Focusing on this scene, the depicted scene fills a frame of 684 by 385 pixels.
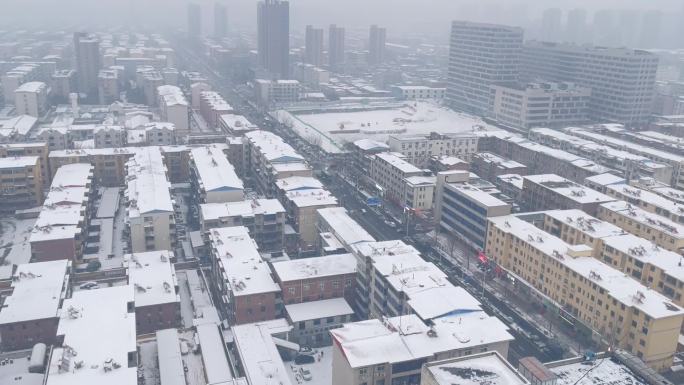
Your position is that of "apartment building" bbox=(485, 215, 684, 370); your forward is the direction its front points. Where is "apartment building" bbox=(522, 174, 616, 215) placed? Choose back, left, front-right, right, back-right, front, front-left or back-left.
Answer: back-right

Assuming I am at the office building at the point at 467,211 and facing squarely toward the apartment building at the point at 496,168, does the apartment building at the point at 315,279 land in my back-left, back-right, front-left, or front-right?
back-left

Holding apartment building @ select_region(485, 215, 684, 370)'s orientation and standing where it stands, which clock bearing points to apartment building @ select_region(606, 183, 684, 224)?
apartment building @ select_region(606, 183, 684, 224) is roughly at 5 o'clock from apartment building @ select_region(485, 215, 684, 370).

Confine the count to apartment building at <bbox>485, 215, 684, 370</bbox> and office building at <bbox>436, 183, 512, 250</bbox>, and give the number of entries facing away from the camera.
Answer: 0

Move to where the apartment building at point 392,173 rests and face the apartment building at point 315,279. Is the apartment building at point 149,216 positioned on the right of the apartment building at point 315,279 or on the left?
right

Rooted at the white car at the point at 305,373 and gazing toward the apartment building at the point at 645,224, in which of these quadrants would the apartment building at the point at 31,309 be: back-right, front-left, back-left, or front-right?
back-left

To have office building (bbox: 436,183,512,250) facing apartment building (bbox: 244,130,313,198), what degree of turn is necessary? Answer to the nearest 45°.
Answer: approximately 45° to its right

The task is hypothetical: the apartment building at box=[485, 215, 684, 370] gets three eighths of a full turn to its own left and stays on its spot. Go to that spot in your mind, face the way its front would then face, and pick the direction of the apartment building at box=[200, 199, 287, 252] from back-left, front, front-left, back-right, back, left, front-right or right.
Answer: back

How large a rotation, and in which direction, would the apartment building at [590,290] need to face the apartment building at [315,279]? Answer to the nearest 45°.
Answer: approximately 45° to its right

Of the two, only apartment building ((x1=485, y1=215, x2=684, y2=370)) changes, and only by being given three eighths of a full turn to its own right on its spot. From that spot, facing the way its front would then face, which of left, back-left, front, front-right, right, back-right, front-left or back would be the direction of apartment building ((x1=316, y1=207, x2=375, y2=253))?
left

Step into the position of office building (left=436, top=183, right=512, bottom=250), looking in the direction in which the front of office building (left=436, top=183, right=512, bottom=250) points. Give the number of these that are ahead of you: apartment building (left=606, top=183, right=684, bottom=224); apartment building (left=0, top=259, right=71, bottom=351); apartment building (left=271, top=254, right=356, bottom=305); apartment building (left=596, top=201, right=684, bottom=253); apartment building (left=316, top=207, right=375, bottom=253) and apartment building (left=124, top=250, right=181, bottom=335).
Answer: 4

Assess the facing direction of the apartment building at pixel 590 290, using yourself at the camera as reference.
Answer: facing the viewer and to the left of the viewer

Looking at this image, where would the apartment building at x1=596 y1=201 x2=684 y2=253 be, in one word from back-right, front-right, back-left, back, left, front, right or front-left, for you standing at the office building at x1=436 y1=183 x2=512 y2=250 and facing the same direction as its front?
back-left

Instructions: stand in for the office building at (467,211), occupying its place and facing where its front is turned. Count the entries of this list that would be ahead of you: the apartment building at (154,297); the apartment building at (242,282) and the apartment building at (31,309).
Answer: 3

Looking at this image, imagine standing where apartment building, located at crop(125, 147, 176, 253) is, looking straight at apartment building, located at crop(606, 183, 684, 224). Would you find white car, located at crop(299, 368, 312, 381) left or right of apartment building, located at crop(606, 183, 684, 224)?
right

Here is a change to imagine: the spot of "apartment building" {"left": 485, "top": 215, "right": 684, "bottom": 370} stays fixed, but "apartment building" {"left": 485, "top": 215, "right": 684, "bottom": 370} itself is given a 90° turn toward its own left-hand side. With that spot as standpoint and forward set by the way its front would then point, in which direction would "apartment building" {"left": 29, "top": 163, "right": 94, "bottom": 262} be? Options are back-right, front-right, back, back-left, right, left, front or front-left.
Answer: back-right
